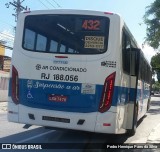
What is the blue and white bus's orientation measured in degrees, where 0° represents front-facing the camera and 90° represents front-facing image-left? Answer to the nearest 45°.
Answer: approximately 225°
